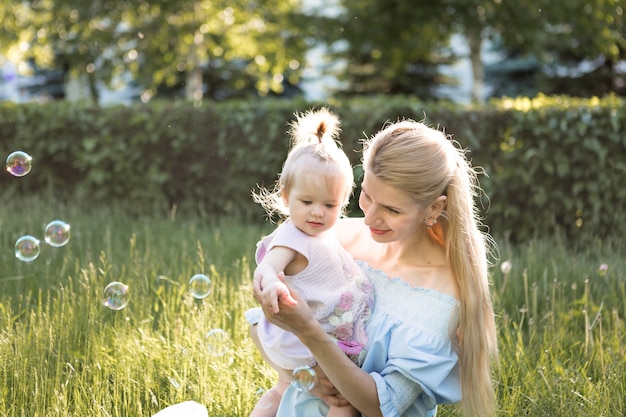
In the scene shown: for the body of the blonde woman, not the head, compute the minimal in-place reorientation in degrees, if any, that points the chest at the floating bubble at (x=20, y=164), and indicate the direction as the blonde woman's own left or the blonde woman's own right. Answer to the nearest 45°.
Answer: approximately 90° to the blonde woman's own right

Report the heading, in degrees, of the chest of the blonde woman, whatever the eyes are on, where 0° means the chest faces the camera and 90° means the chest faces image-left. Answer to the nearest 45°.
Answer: approximately 45°

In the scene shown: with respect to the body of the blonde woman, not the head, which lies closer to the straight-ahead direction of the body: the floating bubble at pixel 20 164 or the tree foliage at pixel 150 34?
the floating bubble

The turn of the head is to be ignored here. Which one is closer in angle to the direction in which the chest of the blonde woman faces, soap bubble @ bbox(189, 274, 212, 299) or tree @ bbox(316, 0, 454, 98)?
the soap bubble

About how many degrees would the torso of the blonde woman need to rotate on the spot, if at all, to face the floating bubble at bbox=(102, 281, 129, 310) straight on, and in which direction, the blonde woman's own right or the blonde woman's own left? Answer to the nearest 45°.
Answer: approximately 90° to the blonde woman's own right

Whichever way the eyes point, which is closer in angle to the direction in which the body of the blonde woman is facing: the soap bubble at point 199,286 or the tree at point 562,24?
the soap bubble

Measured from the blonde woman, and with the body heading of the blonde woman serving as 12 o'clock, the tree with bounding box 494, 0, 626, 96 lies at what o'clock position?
The tree is roughly at 5 o'clock from the blonde woman.

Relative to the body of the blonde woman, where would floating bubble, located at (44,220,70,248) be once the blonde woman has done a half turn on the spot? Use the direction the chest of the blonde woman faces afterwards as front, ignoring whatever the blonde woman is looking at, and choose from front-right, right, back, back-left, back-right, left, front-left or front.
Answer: left

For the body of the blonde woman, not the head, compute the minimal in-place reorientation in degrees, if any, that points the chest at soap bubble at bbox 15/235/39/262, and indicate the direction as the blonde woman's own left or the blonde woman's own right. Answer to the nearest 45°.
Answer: approximately 90° to the blonde woman's own right

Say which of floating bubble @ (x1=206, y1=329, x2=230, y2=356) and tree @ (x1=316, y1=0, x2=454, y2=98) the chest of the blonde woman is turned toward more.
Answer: the floating bubble

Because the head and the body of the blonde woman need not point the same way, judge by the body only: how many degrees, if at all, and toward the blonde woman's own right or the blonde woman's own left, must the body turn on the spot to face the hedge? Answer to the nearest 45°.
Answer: approximately 135° to the blonde woman's own right

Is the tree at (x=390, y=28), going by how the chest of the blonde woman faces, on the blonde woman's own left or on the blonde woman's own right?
on the blonde woman's own right

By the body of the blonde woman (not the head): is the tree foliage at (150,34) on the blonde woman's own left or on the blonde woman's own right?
on the blonde woman's own right
